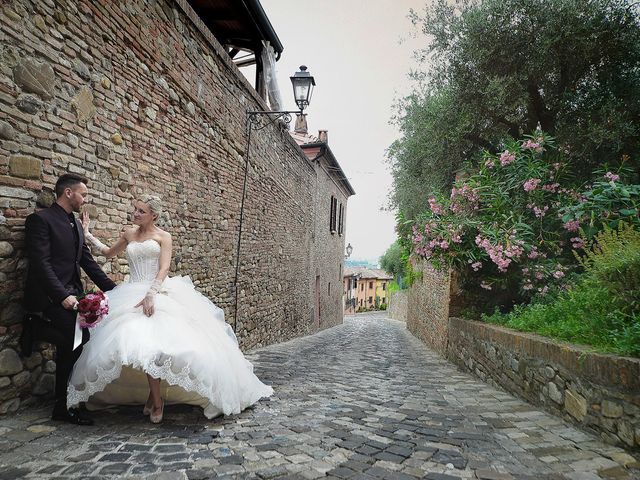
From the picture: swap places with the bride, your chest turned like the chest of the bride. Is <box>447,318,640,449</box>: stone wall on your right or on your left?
on your left

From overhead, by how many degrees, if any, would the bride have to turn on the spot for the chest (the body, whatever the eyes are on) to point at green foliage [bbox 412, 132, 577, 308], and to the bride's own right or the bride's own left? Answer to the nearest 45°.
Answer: approximately 135° to the bride's own left

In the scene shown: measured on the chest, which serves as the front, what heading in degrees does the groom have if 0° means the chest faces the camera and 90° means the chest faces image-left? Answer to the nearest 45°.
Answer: approximately 270°

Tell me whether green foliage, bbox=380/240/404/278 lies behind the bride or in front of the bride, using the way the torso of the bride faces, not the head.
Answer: behind

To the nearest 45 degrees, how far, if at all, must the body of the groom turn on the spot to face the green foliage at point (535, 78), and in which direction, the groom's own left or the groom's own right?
0° — they already face it

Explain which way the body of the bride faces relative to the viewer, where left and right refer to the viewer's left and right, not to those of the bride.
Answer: facing the viewer and to the left of the viewer

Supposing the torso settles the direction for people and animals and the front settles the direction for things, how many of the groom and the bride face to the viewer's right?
1

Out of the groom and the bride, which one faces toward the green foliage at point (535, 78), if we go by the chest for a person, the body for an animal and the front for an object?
the groom

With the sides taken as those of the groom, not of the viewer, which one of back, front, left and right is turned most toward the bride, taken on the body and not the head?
front

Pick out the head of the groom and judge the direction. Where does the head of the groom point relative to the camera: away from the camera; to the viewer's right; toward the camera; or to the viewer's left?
to the viewer's right
